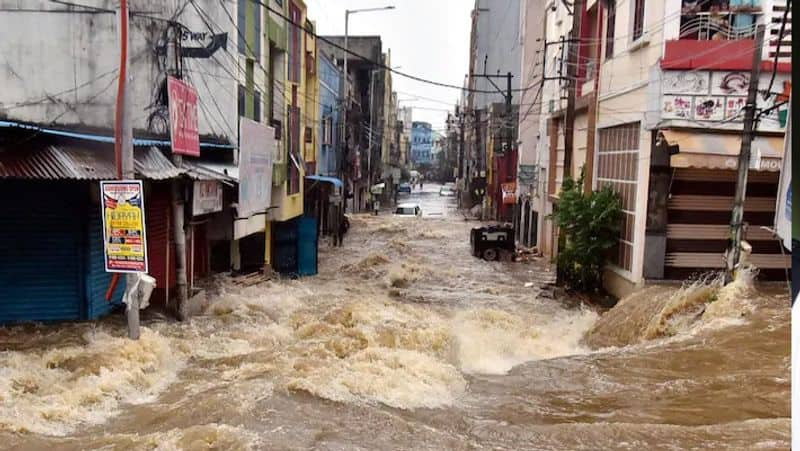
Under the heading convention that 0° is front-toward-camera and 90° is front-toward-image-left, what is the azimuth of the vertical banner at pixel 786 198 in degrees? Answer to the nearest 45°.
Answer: approximately 45°

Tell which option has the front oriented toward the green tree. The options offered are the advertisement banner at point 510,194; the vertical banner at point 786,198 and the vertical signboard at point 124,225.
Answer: the advertisement banner

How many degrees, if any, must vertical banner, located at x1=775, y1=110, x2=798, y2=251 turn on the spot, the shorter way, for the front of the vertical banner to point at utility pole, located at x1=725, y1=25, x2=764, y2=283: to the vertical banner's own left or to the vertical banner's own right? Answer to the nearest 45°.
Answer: approximately 135° to the vertical banner's own right

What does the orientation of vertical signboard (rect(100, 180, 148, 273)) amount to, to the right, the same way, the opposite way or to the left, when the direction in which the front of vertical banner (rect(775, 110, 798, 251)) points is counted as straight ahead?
to the left

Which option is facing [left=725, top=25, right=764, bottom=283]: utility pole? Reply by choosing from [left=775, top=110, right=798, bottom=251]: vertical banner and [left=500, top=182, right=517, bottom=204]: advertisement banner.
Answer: the advertisement banner

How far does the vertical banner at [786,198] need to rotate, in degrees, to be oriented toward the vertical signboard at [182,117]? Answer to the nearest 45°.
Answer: approximately 90° to its right

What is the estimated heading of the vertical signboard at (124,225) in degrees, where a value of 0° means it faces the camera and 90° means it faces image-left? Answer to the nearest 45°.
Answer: approximately 0°

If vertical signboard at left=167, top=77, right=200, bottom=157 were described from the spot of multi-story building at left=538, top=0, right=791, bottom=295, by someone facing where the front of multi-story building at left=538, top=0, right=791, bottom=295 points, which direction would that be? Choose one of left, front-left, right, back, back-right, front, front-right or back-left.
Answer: front-right

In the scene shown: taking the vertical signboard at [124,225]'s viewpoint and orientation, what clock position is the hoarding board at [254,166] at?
The hoarding board is roughly at 7 o'clock from the vertical signboard.

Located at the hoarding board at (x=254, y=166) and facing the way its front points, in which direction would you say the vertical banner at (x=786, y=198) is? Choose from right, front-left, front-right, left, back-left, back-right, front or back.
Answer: front-right

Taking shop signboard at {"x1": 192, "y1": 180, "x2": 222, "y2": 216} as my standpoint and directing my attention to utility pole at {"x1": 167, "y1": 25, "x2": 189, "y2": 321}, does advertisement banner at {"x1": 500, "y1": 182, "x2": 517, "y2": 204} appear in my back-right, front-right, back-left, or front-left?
back-left

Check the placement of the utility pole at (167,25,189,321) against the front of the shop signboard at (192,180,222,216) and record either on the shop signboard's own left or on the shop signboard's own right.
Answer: on the shop signboard's own right

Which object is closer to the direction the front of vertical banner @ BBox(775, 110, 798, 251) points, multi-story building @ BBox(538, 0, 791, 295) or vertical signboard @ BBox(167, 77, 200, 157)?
the vertical signboard
